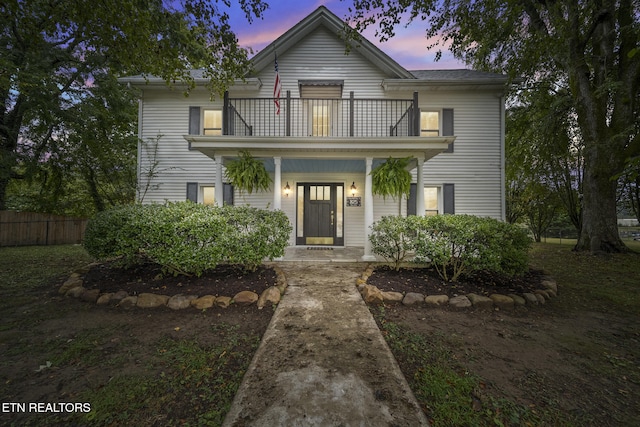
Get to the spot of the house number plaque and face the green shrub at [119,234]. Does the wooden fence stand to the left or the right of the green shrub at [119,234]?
right

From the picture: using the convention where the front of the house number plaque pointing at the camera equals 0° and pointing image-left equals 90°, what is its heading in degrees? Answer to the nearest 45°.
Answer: approximately 0°

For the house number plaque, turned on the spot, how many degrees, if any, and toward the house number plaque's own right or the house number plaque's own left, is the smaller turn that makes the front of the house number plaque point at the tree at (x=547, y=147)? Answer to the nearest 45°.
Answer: approximately 90° to the house number plaque's own left

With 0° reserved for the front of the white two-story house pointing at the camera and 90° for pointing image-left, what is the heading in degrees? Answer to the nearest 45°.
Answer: approximately 0°

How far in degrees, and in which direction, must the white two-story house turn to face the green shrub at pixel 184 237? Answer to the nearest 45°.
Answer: approximately 45° to its right

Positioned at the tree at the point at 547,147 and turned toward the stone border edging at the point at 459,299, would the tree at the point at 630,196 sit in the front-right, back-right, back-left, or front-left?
back-left

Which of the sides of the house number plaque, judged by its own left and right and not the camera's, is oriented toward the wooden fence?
right

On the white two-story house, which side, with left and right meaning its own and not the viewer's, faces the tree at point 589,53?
left

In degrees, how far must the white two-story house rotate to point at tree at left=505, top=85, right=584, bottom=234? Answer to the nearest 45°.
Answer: approximately 90° to its left

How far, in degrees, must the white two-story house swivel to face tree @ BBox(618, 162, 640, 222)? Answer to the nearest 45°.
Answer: approximately 90° to its left
